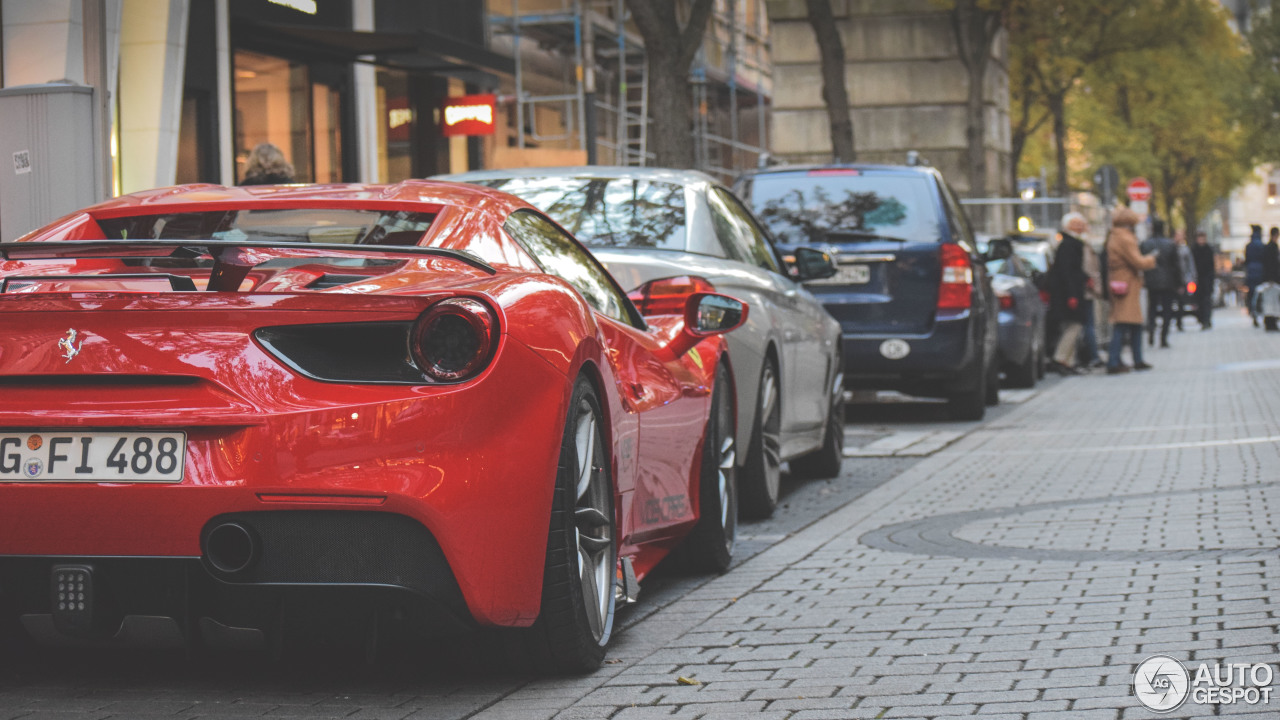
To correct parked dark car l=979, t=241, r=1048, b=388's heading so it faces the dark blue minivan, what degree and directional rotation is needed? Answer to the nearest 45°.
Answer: approximately 180°

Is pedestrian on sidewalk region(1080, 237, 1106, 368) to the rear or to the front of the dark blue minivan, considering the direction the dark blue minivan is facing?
to the front

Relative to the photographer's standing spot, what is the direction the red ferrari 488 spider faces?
facing away from the viewer and to the right of the viewer

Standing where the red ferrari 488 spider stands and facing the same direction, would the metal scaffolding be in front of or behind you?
in front

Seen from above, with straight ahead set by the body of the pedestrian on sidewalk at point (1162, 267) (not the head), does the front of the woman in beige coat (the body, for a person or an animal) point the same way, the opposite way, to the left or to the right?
to the right

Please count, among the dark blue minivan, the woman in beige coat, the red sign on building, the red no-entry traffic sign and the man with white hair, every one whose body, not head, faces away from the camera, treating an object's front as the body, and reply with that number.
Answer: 1

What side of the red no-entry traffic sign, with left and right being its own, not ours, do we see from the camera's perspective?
front

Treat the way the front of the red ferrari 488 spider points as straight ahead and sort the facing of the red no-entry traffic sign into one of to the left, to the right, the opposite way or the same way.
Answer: the opposite way

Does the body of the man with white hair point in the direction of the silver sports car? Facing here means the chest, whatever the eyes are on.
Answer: no

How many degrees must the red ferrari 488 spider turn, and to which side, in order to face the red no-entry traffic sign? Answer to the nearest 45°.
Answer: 0° — it already faces it

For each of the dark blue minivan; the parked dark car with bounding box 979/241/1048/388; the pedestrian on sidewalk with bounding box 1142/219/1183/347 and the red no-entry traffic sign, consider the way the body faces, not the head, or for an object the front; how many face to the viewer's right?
0

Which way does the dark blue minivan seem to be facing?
away from the camera

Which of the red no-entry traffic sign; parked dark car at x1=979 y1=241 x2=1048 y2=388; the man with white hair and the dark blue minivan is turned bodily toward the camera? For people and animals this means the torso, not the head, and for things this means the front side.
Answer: the red no-entry traffic sign

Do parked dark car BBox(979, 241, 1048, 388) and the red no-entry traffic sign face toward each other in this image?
yes

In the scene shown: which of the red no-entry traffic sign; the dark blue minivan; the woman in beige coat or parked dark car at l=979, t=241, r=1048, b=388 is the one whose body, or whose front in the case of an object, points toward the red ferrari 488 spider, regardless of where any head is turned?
the red no-entry traffic sign

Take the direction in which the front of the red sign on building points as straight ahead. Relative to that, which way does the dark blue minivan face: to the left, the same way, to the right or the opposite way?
the opposite way
